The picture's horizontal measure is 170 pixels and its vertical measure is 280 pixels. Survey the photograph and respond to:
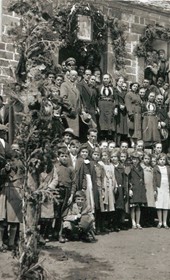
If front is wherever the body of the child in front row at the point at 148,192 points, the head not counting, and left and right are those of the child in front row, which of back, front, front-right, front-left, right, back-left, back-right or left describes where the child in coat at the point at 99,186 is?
front-right

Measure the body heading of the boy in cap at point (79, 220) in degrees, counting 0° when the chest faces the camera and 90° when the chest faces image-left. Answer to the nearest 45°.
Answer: approximately 0°

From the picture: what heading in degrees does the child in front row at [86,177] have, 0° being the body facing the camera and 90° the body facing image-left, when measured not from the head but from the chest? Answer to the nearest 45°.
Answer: approximately 0°

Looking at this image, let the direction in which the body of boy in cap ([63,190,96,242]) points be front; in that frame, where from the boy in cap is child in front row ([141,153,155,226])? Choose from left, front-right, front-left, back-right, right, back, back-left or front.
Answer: back-left

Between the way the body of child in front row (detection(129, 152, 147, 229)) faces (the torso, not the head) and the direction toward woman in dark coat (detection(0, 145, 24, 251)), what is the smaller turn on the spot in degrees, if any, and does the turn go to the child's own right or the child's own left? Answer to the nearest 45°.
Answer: approximately 45° to the child's own right
